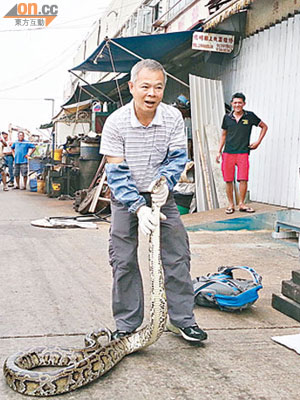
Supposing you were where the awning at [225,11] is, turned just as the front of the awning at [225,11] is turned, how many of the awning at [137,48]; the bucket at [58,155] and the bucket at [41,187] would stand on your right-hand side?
3

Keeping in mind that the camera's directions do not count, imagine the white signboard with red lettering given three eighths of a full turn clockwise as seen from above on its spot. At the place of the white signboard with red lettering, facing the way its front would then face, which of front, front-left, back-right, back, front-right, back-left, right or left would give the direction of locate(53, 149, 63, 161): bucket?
front

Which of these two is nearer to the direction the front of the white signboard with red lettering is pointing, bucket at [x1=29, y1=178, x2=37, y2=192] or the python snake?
the python snake

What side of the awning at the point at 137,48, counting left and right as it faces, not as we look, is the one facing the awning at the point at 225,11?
left

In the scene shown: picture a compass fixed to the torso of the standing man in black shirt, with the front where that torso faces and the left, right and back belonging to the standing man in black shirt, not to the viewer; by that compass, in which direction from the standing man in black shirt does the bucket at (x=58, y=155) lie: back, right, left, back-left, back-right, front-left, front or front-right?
back-right

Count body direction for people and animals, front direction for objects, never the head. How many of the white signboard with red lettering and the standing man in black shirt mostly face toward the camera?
2

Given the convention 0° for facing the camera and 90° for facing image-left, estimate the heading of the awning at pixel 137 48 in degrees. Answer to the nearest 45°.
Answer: approximately 45°

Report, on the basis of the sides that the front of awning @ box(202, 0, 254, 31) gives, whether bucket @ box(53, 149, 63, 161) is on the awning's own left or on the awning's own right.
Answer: on the awning's own right

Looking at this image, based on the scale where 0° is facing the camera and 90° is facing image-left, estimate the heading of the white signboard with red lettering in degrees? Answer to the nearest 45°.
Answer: approximately 0°
